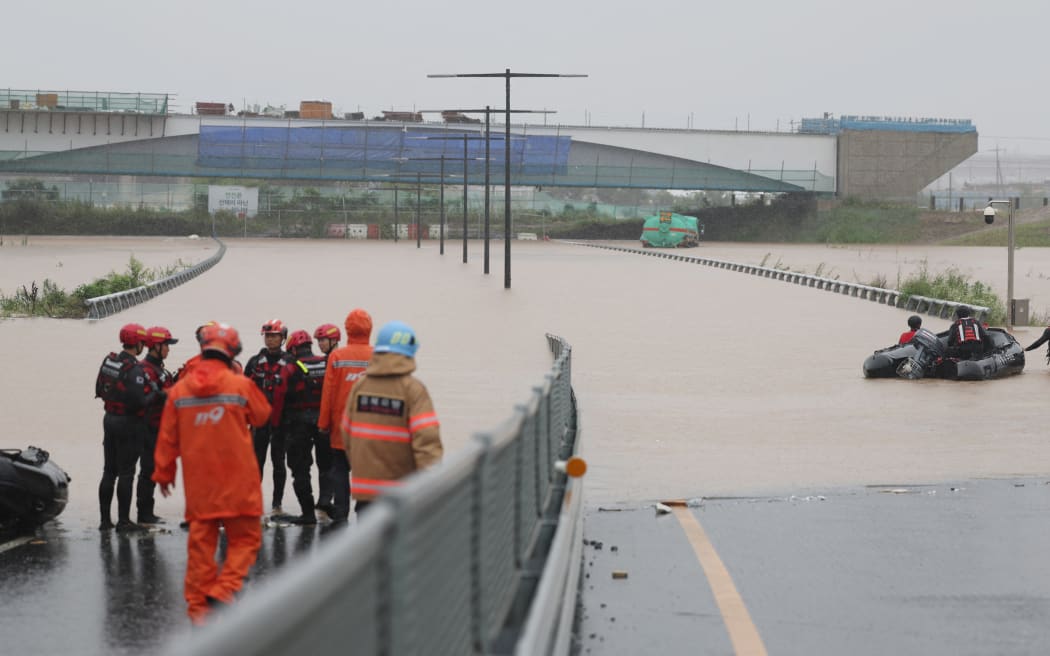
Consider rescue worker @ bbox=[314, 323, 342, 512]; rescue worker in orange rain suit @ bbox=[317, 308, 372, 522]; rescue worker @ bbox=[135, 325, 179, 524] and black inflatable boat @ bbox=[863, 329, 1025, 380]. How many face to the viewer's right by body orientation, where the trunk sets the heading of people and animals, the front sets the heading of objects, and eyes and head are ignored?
2

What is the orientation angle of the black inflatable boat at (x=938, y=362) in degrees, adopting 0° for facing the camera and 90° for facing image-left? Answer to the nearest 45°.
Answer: approximately 270°

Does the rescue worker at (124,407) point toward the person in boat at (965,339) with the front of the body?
yes

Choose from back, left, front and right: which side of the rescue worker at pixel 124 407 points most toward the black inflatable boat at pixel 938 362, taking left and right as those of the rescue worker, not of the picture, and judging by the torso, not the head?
front

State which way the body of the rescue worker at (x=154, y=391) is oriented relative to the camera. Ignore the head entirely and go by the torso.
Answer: to the viewer's right

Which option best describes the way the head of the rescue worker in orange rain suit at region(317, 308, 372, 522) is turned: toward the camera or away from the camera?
away from the camera

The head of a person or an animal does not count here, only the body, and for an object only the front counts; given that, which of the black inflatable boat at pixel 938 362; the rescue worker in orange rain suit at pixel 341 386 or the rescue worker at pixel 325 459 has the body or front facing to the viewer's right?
the black inflatable boat

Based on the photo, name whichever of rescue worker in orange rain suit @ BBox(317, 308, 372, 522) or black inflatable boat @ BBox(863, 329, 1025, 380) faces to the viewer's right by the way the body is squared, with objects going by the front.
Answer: the black inflatable boat

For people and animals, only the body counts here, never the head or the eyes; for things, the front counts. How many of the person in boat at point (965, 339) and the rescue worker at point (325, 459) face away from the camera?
1

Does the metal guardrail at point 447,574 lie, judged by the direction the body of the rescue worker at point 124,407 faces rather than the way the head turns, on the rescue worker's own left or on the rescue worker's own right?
on the rescue worker's own right
